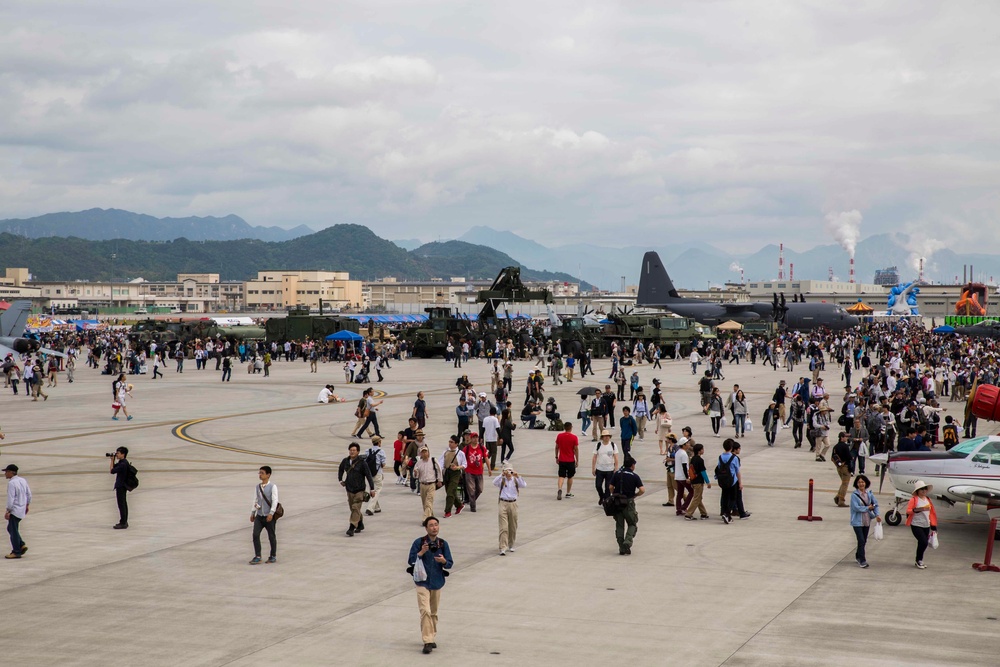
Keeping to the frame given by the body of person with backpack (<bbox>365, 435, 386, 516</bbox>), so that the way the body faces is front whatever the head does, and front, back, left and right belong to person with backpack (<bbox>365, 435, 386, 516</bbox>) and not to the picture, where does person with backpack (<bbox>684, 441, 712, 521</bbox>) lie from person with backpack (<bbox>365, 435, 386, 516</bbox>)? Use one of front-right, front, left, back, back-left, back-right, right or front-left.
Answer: front-right

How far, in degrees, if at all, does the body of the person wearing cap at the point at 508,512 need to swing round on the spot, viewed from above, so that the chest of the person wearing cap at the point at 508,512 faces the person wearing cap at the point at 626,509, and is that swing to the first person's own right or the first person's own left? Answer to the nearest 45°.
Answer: approximately 90° to the first person's own left

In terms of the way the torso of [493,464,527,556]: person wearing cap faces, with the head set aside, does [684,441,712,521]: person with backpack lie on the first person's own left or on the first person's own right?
on the first person's own left

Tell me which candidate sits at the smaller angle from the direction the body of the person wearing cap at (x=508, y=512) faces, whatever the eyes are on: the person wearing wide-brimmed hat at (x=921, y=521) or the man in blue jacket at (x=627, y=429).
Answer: the person wearing wide-brimmed hat

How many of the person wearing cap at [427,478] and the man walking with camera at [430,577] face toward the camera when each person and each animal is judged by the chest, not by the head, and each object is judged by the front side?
2

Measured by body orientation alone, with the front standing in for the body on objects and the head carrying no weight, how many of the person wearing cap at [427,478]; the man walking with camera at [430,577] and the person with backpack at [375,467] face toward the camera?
2

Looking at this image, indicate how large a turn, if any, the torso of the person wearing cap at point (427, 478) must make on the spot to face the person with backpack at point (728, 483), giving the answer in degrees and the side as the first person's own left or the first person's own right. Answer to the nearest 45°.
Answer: approximately 90° to the first person's own left

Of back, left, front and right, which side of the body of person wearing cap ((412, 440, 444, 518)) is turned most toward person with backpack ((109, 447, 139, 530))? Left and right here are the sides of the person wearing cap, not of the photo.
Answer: right

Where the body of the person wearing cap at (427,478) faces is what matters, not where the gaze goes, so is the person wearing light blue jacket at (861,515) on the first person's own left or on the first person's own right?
on the first person's own left

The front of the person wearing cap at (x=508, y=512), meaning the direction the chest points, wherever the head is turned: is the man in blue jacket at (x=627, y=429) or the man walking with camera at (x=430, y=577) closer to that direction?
the man walking with camera
